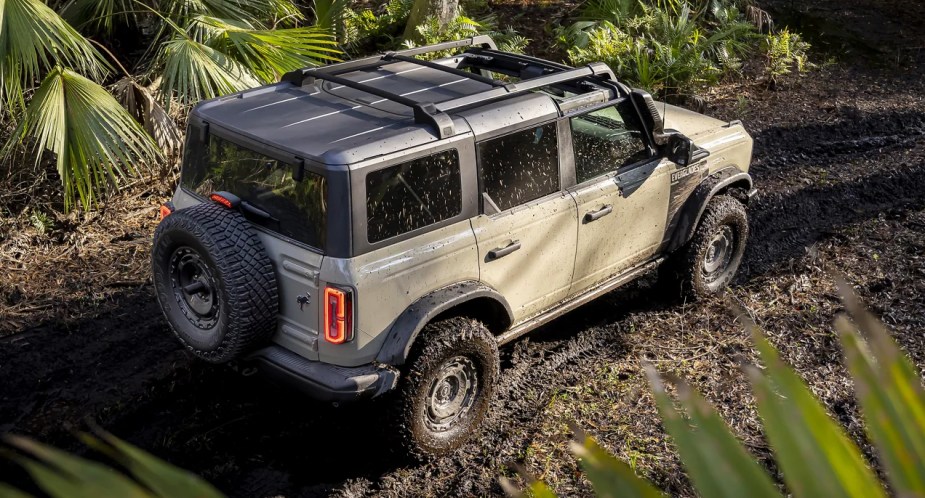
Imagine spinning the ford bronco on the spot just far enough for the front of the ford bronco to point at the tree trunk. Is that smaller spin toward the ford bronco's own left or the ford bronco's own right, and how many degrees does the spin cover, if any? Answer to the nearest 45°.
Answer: approximately 45° to the ford bronco's own left

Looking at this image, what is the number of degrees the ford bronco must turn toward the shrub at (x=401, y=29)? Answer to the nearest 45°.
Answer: approximately 45° to its left

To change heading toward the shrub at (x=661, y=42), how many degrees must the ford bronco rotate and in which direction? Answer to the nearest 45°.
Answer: approximately 45° to its left

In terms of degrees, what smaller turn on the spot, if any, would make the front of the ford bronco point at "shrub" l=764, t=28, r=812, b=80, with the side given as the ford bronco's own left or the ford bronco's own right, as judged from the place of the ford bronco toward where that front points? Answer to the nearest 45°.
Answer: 0° — it already faces it

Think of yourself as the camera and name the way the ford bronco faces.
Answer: facing away from the viewer and to the right of the viewer

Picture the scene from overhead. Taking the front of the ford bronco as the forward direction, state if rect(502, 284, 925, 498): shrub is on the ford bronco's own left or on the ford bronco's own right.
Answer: on the ford bronco's own right

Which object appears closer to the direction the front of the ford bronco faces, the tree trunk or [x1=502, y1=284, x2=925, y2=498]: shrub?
the tree trunk

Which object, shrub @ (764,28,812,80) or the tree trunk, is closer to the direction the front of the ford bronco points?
the shrub
